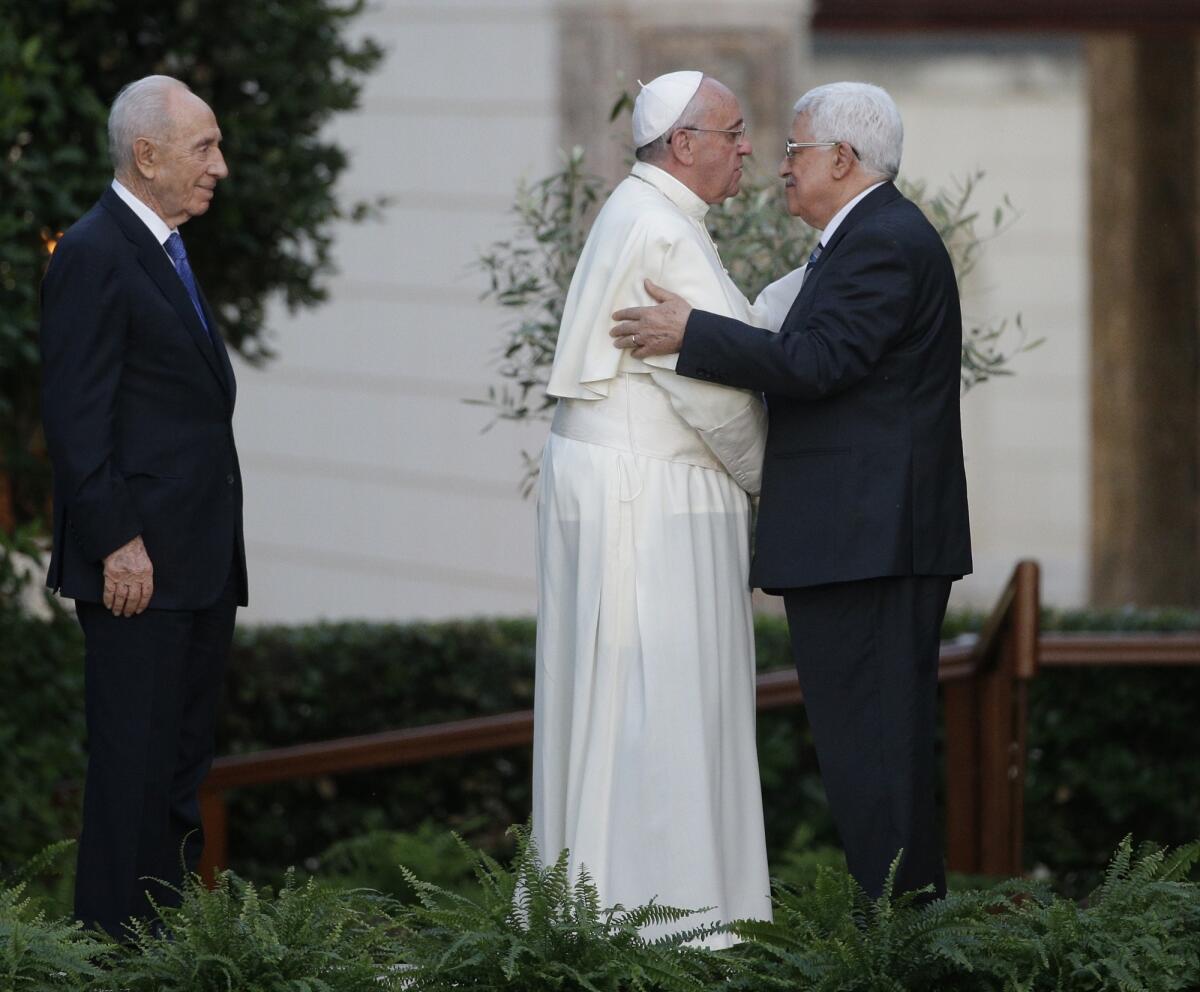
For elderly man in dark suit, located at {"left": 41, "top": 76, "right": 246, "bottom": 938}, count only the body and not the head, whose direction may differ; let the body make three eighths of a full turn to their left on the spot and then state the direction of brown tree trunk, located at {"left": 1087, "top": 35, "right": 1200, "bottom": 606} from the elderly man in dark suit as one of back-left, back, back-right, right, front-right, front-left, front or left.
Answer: right

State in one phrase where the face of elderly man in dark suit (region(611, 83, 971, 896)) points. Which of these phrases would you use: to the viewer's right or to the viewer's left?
to the viewer's left

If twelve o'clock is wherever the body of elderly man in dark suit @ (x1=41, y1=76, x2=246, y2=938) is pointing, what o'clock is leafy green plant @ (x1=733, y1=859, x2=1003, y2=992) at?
The leafy green plant is roughly at 1 o'clock from the elderly man in dark suit.

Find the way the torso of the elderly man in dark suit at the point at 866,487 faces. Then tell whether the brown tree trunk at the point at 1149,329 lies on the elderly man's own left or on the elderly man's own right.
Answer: on the elderly man's own right

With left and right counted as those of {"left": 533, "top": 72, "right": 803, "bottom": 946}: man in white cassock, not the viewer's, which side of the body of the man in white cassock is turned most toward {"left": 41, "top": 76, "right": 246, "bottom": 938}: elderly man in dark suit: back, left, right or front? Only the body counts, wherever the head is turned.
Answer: back

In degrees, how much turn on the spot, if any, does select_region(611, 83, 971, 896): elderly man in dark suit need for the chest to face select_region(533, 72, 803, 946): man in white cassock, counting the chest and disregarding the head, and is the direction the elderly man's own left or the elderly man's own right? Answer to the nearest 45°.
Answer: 0° — they already face them

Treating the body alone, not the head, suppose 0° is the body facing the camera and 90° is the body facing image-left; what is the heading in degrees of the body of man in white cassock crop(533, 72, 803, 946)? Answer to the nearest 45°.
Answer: approximately 270°

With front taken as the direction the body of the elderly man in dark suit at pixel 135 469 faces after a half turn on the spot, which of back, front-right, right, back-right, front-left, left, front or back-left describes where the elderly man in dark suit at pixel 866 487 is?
back

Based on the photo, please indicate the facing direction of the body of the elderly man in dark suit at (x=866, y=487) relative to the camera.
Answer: to the viewer's left

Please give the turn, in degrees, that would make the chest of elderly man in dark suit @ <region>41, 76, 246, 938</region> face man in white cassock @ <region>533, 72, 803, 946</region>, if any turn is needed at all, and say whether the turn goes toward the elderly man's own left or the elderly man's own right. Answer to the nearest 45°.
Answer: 0° — they already face them

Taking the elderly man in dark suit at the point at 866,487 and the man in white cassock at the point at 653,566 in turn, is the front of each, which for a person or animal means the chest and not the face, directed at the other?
yes

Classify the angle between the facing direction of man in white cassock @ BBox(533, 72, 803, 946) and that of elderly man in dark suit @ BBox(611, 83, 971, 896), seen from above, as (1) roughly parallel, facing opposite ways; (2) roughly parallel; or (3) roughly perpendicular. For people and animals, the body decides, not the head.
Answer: roughly parallel, facing opposite ways

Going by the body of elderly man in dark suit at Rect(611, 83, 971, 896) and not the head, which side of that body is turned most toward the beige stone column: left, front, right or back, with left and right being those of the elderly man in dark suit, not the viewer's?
right
